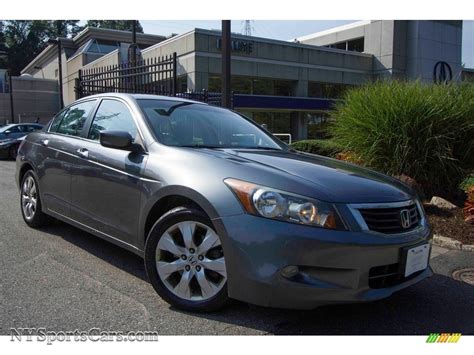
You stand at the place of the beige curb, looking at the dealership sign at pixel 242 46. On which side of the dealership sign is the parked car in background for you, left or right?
left

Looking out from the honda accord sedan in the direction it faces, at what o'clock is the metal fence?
The metal fence is roughly at 7 o'clock from the honda accord sedan.

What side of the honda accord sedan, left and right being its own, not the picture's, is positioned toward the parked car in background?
back

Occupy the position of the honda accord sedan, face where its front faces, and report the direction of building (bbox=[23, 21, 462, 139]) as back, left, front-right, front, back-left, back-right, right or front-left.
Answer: back-left

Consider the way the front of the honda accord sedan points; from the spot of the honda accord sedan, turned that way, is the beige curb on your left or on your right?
on your left

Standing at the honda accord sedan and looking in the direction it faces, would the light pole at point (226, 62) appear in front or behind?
behind

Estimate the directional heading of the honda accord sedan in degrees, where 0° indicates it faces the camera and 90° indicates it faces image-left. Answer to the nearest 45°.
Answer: approximately 315°

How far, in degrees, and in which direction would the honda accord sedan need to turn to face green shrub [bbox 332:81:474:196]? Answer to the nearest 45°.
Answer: approximately 90° to its left
